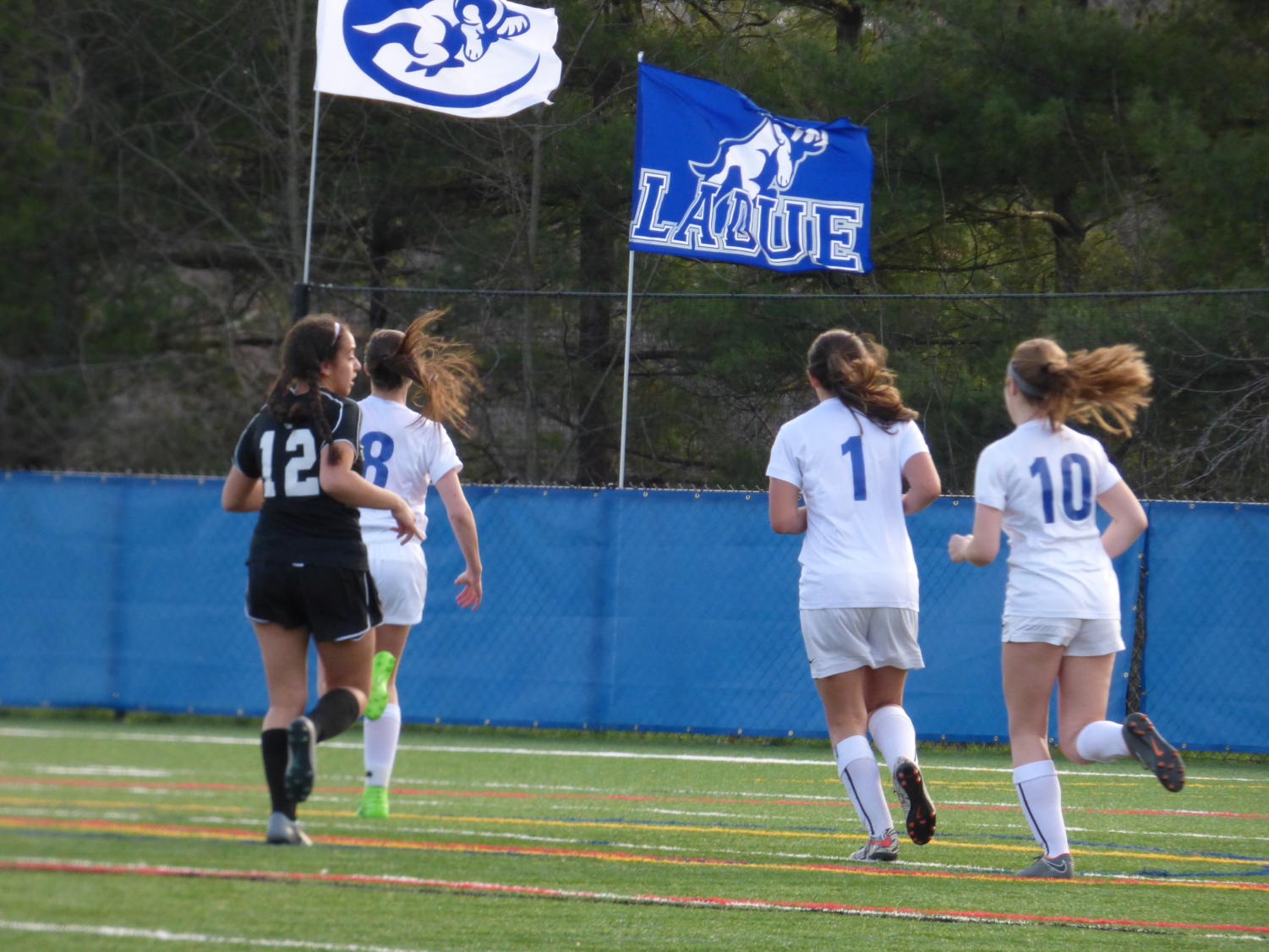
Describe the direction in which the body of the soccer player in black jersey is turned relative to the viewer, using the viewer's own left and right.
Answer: facing away from the viewer and to the right of the viewer

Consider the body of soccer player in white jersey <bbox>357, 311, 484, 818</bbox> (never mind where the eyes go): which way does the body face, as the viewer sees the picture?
away from the camera

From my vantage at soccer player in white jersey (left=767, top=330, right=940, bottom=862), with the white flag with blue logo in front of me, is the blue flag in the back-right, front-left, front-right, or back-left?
front-right

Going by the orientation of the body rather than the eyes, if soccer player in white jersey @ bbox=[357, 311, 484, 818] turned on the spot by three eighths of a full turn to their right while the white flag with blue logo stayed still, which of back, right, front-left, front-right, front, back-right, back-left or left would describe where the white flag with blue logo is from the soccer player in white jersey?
back-left

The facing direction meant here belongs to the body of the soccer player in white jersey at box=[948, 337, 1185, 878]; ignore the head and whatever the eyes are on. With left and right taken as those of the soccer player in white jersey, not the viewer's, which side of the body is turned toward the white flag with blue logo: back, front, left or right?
front

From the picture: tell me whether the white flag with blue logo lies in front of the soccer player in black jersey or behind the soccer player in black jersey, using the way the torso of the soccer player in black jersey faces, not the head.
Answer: in front

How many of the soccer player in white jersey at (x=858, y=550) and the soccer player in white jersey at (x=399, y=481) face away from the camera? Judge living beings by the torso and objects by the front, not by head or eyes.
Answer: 2

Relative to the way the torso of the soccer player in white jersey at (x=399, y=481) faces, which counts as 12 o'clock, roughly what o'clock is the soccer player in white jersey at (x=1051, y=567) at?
the soccer player in white jersey at (x=1051, y=567) is roughly at 4 o'clock from the soccer player in white jersey at (x=399, y=481).

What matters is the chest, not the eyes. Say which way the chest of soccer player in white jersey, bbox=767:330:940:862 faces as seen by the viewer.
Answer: away from the camera

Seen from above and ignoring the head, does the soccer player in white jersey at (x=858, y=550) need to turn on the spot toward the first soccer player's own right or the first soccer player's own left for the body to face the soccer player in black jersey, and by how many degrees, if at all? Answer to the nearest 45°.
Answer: approximately 90° to the first soccer player's own left

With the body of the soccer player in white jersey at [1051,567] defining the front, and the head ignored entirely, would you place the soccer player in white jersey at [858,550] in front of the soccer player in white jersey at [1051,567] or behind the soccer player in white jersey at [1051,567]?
in front

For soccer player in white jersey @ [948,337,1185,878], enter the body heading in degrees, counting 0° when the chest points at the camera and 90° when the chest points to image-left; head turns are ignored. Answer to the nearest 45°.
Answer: approximately 135°

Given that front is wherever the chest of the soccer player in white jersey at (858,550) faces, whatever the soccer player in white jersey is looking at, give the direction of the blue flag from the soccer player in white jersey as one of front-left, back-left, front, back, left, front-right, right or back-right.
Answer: front

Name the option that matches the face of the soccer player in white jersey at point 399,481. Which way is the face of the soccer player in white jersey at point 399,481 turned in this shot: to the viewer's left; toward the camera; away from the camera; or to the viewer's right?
away from the camera

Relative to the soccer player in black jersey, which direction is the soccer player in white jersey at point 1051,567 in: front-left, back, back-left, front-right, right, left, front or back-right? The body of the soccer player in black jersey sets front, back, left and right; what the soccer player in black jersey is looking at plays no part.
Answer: front-right

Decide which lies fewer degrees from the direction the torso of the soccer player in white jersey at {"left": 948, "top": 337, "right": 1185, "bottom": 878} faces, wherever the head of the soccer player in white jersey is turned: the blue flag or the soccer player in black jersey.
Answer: the blue flag

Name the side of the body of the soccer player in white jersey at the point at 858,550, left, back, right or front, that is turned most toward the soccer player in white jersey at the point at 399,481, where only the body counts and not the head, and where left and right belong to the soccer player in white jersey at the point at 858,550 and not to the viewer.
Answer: left
